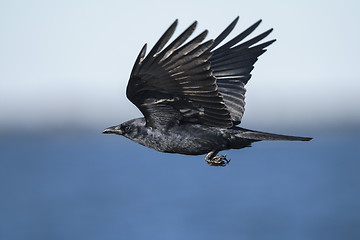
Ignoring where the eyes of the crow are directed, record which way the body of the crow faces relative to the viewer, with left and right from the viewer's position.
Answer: facing to the left of the viewer
